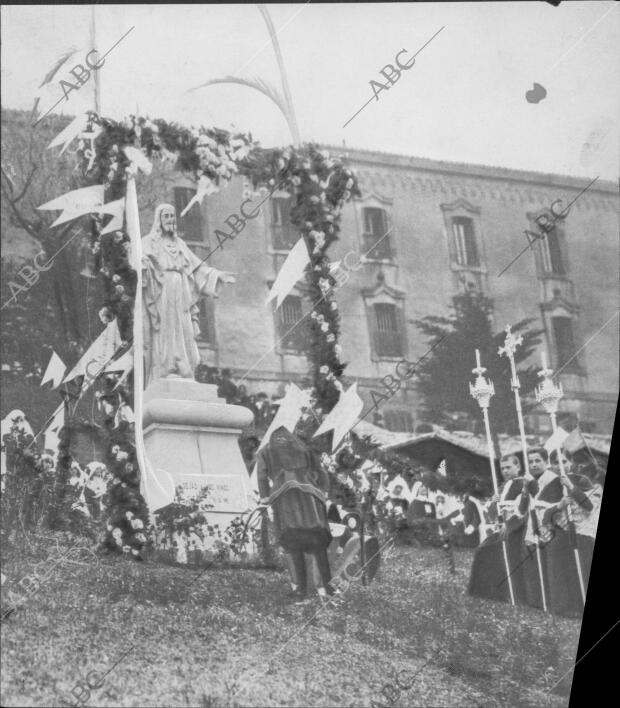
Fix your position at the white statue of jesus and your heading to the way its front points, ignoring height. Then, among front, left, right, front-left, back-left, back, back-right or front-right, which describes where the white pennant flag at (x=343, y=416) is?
front-left

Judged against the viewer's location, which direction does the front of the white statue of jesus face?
facing the viewer and to the right of the viewer

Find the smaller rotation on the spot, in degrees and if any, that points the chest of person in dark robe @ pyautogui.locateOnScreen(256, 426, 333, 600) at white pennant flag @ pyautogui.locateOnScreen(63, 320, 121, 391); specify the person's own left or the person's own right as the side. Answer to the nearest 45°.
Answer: approximately 90° to the person's own left

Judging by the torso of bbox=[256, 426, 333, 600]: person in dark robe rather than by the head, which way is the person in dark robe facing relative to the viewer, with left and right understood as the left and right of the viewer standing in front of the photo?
facing away from the viewer

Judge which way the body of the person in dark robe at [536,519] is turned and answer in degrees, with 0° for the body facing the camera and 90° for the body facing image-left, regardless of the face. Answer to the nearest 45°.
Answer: approximately 45°

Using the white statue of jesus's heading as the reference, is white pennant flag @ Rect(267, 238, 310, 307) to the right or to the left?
on its left

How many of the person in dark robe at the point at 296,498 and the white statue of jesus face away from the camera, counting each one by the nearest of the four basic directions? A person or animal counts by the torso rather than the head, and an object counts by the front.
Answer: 1

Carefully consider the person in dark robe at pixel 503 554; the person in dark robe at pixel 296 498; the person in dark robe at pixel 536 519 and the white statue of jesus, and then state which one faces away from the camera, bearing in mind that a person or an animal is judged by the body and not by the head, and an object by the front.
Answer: the person in dark robe at pixel 296 498

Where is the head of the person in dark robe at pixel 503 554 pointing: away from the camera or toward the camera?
toward the camera

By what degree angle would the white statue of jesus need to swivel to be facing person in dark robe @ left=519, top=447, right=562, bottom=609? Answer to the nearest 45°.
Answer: approximately 45° to its left

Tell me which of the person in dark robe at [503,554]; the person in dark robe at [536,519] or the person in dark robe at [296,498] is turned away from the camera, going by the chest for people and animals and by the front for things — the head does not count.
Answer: the person in dark robe at [296,498]

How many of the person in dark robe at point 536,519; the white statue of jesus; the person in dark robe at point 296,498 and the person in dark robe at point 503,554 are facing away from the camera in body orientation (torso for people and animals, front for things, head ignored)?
1

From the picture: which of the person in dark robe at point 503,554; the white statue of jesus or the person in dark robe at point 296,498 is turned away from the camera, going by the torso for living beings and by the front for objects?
the person in dark robe at point 296,498

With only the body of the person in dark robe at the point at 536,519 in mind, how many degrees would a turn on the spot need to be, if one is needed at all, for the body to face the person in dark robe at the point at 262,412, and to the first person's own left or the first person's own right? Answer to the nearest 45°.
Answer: approximately 45° to the first person's own right

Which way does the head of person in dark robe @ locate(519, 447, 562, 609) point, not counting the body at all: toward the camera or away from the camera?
toward the camera

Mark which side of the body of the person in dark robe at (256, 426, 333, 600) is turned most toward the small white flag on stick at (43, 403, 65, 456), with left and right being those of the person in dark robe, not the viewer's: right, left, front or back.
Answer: left

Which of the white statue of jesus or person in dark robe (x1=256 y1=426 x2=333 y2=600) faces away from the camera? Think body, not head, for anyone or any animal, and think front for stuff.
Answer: the person in dark robe

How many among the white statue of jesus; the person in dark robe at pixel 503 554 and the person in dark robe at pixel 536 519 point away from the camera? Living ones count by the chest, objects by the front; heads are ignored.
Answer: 0
